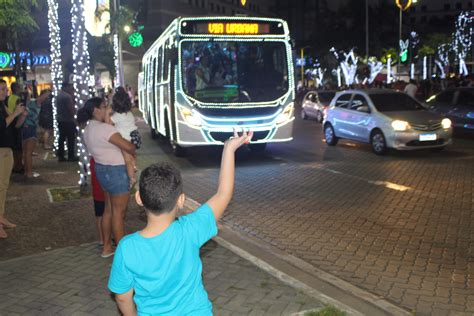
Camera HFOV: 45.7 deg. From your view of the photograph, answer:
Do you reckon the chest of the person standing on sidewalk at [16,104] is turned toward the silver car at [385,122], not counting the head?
yes

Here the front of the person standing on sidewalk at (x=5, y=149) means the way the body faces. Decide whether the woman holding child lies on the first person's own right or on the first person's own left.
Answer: on the first person's own right

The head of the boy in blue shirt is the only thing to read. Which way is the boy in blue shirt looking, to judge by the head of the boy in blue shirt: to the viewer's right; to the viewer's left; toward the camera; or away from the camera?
away from the camera

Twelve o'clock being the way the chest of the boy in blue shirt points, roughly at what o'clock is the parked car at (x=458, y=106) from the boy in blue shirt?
The parked car is roughly at 1 o'clock from the boy in blue shirt.

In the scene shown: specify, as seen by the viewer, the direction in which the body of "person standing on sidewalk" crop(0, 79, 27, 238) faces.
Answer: to the viewer's right

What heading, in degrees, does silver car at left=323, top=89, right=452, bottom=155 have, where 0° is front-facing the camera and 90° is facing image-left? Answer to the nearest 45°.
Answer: approximately 315°

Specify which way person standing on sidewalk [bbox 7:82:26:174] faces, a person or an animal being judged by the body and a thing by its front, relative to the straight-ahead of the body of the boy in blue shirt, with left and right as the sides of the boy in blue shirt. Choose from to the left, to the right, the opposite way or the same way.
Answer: to the right

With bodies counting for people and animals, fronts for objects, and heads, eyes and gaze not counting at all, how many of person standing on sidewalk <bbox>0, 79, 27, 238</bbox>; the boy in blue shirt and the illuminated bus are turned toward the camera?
1

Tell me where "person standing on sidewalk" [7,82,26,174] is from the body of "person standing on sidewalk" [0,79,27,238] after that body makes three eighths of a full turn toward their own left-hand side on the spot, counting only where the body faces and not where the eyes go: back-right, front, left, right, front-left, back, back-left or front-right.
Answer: front-right

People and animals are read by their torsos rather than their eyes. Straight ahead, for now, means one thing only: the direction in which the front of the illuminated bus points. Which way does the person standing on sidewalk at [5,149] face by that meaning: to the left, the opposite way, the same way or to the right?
to the left

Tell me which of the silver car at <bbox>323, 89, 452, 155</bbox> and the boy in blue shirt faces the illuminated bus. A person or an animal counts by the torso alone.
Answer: the boy in blue shirt

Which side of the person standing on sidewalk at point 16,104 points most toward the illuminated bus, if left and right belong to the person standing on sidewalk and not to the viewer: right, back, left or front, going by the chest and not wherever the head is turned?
front

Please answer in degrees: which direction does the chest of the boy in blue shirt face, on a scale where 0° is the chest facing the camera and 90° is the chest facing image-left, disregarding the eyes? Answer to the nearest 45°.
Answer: approximately 180°

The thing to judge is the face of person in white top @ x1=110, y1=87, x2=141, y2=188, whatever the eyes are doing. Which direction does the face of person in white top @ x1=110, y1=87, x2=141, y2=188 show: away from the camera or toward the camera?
away from the camera
